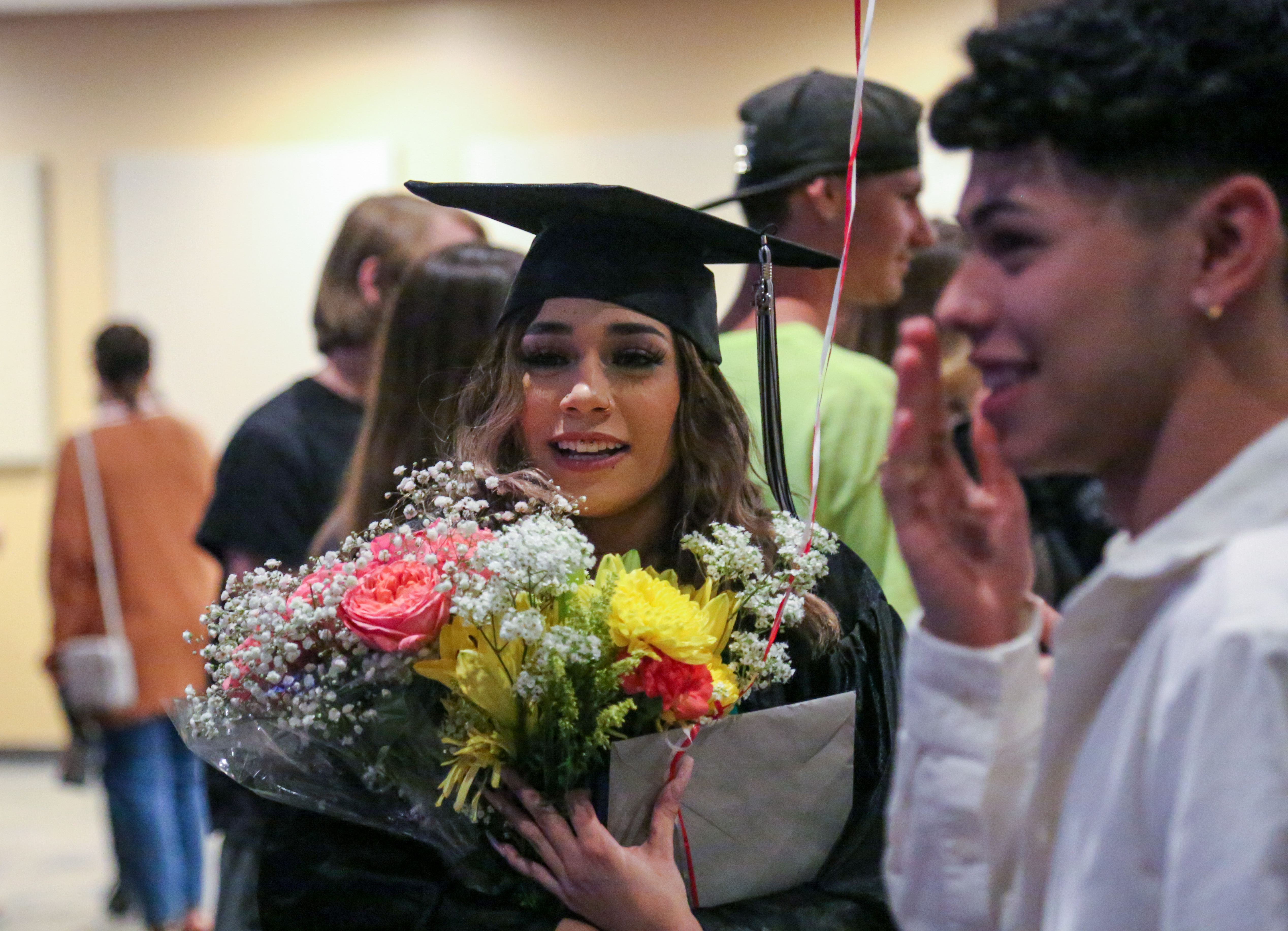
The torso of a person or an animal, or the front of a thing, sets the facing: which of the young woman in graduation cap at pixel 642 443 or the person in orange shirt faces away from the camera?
the person in orange shirt

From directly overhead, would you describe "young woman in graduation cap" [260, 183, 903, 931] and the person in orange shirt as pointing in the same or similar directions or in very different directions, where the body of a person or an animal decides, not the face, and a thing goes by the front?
very different directions

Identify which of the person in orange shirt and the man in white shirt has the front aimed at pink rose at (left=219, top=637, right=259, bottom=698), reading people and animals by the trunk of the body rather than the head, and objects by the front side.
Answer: the man in white shirt

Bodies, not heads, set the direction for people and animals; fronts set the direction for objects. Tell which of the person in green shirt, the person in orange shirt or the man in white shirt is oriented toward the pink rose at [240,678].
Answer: the man in white shirt

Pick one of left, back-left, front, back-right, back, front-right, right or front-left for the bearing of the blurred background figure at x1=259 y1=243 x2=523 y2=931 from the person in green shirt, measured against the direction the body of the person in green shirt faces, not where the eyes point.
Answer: back

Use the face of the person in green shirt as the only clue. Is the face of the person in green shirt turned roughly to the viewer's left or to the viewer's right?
to the viewer's right

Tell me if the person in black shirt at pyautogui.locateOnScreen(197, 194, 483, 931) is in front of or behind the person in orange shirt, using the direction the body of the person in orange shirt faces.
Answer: behind

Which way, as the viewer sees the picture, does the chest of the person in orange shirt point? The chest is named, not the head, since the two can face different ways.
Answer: away from the camera

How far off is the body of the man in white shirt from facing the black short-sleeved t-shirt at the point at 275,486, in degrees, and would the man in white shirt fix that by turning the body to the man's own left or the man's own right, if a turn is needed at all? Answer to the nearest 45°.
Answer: approximately 45° to the man's own right

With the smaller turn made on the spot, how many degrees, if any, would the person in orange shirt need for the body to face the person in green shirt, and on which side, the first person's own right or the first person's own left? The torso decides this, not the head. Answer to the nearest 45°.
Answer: approximately 135° to the first person's own right

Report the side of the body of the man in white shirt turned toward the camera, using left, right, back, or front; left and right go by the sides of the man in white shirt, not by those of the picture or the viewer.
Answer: left
